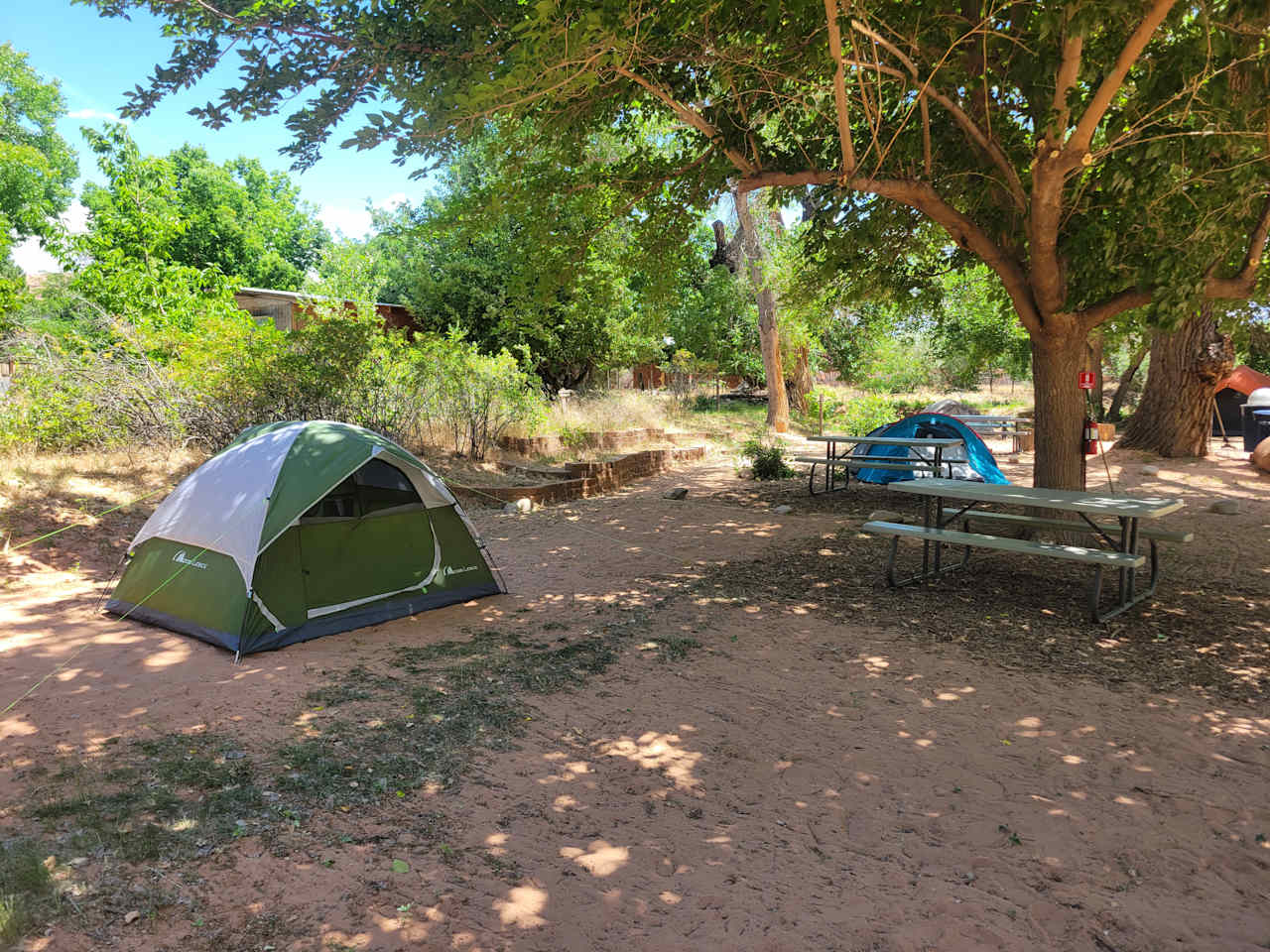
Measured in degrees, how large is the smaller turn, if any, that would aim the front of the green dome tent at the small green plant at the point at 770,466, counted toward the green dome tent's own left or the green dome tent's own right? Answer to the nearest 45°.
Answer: approximately 90° to the green dome tent's own left

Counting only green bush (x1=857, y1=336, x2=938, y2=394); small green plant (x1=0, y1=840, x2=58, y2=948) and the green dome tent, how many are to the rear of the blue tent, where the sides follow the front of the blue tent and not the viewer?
1

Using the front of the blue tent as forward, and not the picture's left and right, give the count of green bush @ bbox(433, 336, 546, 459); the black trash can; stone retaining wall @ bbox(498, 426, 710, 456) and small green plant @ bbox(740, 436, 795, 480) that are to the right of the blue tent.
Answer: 3

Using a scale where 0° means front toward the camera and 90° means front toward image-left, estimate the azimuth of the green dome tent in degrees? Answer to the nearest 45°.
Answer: approximately 315°

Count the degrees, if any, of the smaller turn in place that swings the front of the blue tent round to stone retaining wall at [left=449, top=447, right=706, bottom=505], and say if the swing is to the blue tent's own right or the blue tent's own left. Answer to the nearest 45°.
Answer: approximately 90° to the blue tent's own right

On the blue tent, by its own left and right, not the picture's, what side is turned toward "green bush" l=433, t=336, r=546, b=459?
right

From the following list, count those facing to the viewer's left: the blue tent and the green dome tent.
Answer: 0

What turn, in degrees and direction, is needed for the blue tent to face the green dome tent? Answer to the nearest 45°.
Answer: approximately 45° to its right

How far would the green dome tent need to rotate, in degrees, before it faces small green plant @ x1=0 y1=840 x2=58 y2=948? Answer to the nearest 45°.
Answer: approximately 45° to its right

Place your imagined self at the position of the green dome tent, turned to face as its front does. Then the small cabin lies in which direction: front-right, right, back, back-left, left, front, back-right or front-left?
back-left

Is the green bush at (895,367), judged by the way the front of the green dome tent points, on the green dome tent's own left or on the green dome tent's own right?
on the green dome tent's own left

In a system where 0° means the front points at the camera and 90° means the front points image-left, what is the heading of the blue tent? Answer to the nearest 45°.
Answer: approximately 0°

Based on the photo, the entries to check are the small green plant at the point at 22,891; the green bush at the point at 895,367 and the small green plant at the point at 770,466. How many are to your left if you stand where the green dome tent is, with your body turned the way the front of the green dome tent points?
2
